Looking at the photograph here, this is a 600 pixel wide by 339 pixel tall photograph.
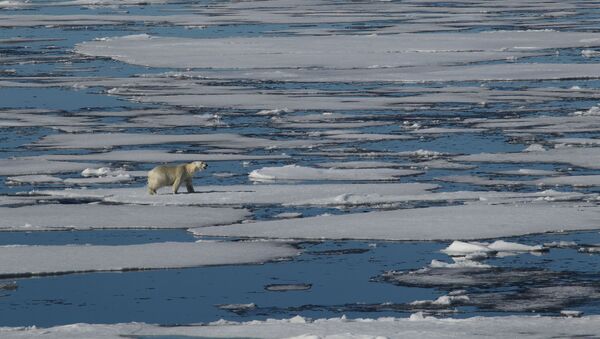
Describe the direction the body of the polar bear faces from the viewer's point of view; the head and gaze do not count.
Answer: to the viewer's right

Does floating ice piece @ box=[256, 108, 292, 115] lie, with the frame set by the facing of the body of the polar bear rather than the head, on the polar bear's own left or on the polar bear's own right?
on the polar bear's own left

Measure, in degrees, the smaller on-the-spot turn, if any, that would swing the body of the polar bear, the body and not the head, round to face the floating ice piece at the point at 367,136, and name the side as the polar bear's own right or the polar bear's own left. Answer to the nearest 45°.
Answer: approximately 45° to the polar bear's own left

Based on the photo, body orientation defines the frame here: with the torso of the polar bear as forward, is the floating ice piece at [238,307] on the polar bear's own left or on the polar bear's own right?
on the polar bear's own right

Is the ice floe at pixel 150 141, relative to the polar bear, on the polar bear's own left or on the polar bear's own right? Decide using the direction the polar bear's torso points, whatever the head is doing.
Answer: on the polar bear's own left

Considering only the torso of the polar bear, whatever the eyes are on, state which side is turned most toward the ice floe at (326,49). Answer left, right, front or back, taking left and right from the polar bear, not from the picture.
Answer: left
